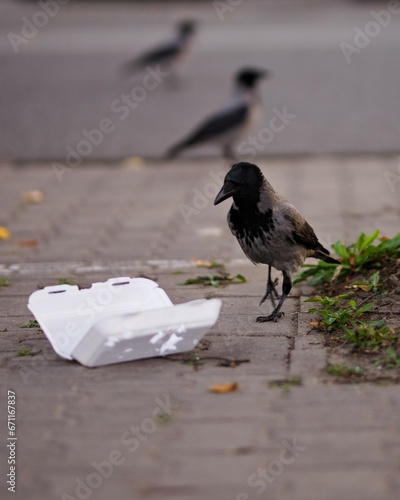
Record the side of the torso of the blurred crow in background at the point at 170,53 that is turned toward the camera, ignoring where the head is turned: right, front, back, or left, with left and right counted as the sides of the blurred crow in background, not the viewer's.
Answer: right

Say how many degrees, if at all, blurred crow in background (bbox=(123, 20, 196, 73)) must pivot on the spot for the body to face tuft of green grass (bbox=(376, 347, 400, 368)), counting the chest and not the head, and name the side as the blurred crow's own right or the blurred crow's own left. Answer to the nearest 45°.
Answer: approximately 90° to the blurred crow's own right

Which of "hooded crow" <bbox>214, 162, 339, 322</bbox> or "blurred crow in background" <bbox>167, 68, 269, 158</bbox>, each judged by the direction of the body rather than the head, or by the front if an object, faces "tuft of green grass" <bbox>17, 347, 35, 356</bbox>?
the hooded crow

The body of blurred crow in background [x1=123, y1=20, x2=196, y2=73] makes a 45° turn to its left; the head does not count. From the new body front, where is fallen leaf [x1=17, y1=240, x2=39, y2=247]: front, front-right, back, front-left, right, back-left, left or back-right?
back-right

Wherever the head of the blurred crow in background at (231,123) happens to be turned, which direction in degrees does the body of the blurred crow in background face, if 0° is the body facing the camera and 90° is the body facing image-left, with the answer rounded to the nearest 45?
approximately 270°

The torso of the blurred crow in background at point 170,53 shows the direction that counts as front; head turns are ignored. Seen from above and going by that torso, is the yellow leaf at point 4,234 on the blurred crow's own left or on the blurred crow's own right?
on the blurred crow's own right

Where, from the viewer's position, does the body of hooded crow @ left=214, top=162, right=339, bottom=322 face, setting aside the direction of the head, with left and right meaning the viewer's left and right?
facing the viewer and to the left of the viewer

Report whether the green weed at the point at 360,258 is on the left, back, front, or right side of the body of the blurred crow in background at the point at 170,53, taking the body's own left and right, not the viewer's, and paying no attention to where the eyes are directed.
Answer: right

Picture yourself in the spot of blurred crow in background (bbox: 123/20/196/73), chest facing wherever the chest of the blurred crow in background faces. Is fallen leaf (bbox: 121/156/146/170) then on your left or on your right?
on your right

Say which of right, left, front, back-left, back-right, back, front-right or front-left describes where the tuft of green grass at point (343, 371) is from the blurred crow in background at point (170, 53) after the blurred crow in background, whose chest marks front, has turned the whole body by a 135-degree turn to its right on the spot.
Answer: front-left

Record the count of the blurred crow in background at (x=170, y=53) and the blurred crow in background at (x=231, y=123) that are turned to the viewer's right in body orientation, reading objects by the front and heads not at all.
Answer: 2

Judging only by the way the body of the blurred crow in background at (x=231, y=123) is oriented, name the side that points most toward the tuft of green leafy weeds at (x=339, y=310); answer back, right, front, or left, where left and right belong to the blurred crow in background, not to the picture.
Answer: right

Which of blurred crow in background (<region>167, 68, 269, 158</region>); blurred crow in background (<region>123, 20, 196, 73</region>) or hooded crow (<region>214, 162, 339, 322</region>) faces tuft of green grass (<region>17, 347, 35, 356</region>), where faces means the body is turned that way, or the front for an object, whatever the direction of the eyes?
the hooded crow

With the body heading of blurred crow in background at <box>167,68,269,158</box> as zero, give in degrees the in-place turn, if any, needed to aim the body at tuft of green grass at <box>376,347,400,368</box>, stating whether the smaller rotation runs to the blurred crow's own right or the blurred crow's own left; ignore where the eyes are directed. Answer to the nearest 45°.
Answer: approximately 90° to the blurred crow's own right

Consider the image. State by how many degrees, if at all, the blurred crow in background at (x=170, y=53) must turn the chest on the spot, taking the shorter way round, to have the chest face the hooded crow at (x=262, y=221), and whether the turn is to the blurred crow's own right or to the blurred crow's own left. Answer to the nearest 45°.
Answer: approximately 90° to the blurred crow's own right
